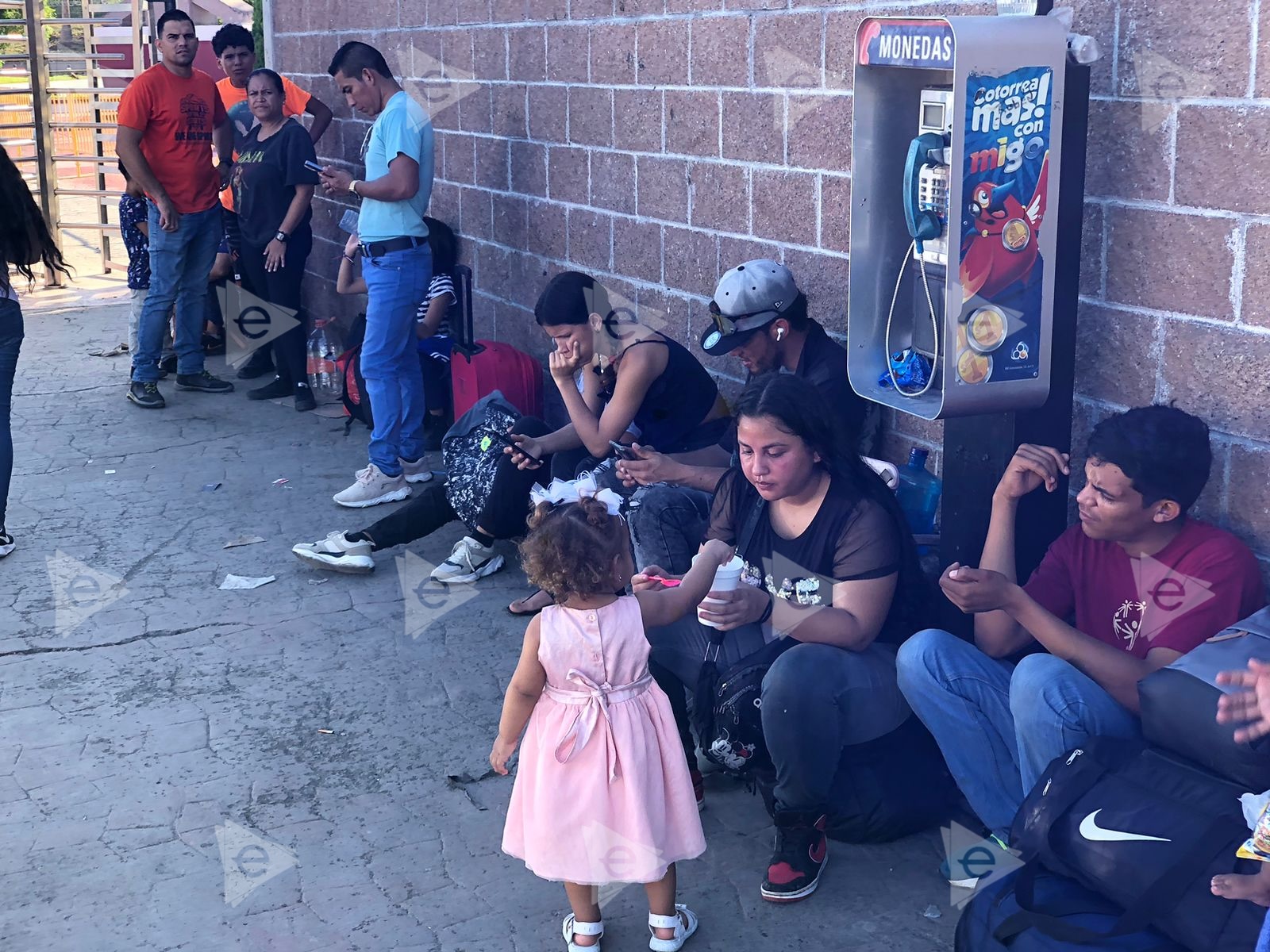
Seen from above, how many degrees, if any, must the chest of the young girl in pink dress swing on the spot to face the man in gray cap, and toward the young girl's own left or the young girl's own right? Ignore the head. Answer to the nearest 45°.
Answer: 0° — they already face them

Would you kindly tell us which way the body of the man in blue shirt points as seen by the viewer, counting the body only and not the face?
to the viewer's left

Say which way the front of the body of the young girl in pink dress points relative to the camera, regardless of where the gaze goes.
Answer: away from the camera

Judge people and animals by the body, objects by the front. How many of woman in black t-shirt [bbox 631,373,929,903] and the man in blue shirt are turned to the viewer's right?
0

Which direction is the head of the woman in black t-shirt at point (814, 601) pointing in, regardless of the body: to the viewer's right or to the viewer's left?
to the viewer's left

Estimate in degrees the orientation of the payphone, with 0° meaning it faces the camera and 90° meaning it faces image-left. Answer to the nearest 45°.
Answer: approximately 45°

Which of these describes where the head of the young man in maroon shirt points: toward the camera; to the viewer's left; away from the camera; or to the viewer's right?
to the viewer's left

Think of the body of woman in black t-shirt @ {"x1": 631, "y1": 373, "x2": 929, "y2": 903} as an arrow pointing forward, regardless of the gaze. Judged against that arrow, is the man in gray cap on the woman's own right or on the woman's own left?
on the woman's own right

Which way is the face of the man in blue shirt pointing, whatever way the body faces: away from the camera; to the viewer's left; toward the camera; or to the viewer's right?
to the viewer's left
